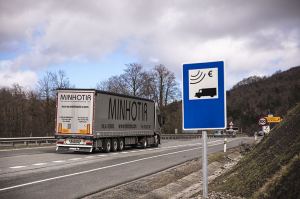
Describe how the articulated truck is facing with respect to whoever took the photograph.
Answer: facing away from the viewer and to the right of the viewer

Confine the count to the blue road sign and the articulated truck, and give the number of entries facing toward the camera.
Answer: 1

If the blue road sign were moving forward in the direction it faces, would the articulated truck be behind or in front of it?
behind

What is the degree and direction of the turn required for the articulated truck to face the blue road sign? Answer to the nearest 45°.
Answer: approximately 135° to its right

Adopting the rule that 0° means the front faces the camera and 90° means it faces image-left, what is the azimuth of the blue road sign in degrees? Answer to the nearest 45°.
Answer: approximately 0°
